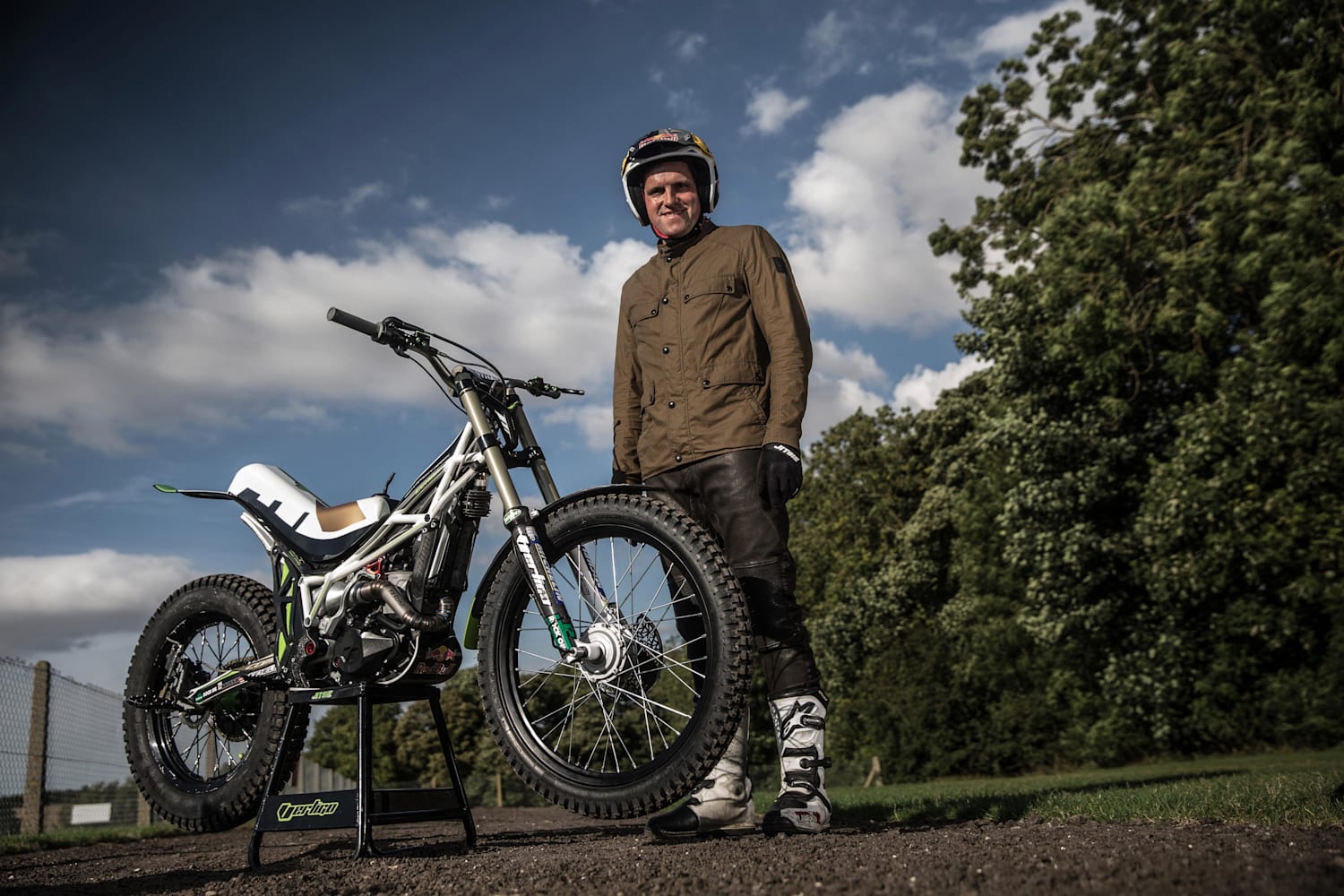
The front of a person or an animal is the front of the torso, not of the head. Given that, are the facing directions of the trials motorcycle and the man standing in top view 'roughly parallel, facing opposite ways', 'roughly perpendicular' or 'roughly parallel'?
roughly perpendicular

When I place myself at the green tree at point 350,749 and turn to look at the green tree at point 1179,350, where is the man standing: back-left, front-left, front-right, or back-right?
front-right

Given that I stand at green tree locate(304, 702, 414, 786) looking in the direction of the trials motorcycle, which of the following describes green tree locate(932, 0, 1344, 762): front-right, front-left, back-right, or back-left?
front-left

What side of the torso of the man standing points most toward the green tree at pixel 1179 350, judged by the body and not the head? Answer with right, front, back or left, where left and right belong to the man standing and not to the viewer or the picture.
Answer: back

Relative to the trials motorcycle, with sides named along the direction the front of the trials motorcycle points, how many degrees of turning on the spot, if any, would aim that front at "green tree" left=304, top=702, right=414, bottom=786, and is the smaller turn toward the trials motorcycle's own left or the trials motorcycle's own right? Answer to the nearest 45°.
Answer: approximately 135° to the trials motorcycle's own left

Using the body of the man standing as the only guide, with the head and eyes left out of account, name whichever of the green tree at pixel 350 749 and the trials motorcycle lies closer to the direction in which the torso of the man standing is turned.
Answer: the trials motorcycle

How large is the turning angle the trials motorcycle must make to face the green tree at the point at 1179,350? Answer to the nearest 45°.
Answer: approximately 90° to its left

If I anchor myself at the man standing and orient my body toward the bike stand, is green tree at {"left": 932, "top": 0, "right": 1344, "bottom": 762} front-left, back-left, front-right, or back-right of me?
back-right

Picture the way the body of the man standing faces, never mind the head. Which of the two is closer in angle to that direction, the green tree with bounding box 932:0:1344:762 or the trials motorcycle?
the trials motorcycle

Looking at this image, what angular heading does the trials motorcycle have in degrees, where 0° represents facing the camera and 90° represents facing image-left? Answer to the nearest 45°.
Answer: approximately 315°

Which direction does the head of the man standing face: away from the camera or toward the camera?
toward the camera

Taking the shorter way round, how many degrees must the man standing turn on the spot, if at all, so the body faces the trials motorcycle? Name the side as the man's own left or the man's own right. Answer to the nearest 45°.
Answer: approximately 45° to the man's own right

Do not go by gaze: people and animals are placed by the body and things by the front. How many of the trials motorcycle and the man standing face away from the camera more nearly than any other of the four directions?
0
